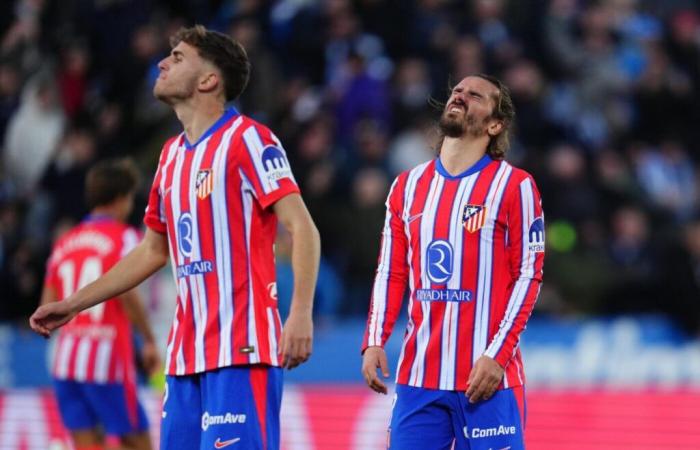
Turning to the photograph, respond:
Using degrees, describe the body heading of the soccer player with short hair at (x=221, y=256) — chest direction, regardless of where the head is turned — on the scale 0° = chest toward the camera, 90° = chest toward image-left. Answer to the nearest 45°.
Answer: approximately 45°

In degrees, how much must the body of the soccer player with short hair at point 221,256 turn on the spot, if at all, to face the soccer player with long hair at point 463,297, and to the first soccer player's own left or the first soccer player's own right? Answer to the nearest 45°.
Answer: approximately 135° to the first soccer player's own left

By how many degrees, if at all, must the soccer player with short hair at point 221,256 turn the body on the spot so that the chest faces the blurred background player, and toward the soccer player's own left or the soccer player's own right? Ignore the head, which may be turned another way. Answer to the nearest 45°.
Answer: approximately 135° to the soccer player's own right

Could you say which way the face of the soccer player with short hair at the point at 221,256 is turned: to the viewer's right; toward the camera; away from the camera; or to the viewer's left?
to the viewer's left
